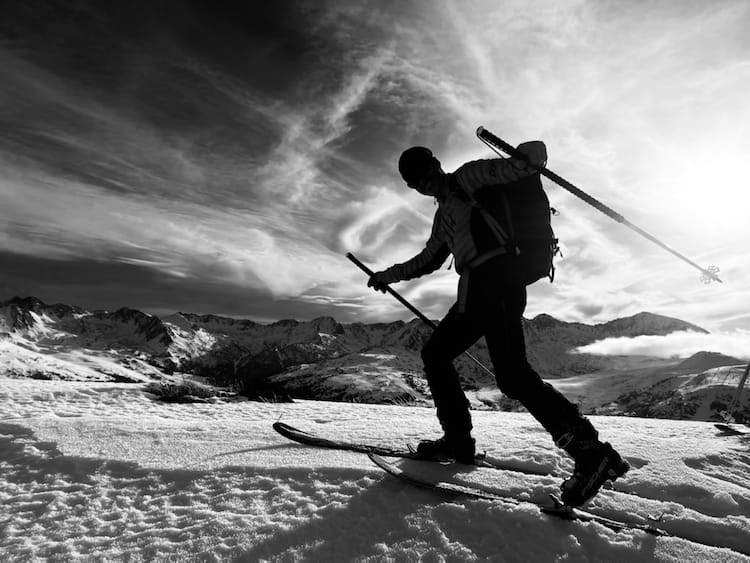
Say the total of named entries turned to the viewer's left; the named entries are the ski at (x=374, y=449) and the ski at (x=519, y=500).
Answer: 2

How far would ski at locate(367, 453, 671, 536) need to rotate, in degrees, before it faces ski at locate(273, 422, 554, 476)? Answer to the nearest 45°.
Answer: approximately 45° to its right

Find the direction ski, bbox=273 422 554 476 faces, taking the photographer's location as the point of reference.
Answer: facing to the left of the viewer

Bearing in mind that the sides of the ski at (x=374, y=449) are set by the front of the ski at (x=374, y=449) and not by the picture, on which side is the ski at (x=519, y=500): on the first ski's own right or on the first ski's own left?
on the first ski's own left

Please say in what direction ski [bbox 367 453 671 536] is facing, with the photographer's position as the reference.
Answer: facing to the left of the viewer
